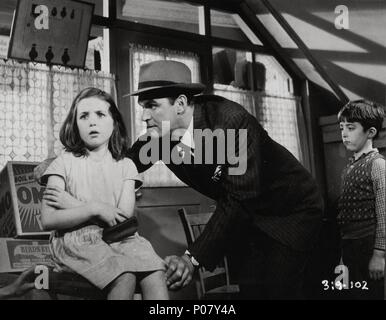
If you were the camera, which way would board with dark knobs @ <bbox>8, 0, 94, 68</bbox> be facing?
facing the viewer

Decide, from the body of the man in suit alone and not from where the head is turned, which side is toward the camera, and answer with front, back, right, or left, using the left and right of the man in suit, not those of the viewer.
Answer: left

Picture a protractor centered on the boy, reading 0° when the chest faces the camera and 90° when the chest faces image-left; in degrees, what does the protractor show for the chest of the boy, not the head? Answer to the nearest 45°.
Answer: approximately 45°

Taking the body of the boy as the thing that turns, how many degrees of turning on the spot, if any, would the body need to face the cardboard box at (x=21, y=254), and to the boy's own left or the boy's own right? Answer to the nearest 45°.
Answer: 0° — they already face it

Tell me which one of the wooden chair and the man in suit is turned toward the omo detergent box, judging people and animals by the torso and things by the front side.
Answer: the man in suit
